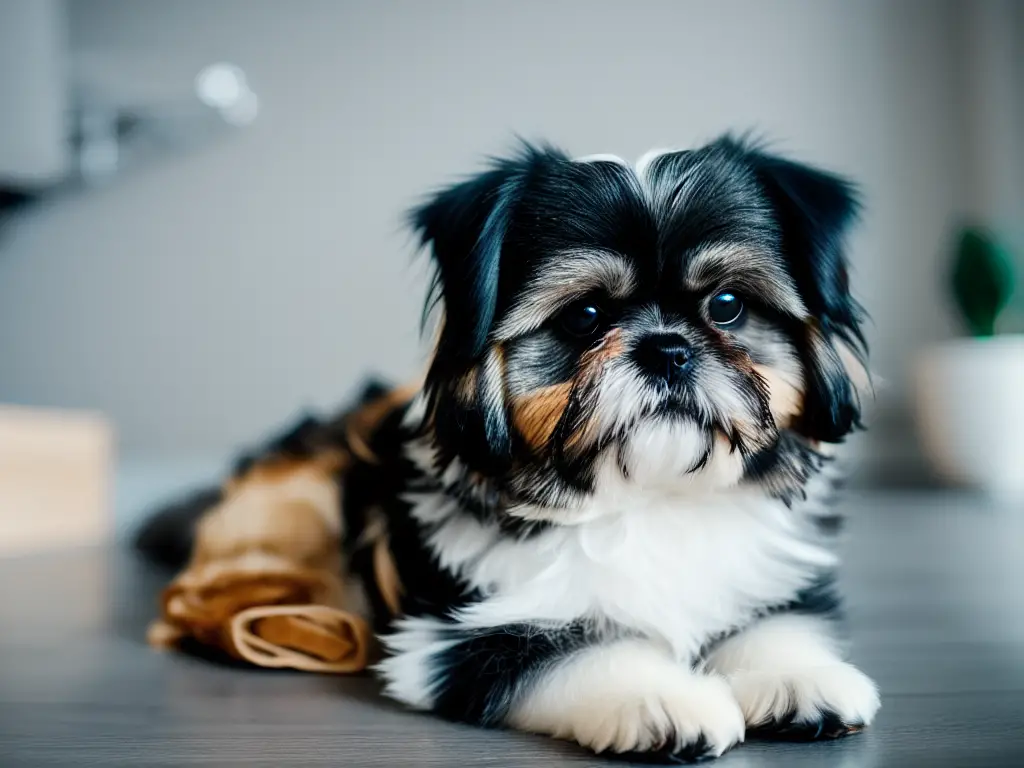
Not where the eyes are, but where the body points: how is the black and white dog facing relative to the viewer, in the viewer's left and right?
facing the viewer and to the right of the viewer

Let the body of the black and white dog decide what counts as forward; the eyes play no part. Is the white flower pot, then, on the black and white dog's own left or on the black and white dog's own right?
on the black and white dog's own left

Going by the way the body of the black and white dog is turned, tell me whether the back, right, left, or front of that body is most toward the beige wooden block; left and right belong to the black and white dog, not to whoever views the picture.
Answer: back
